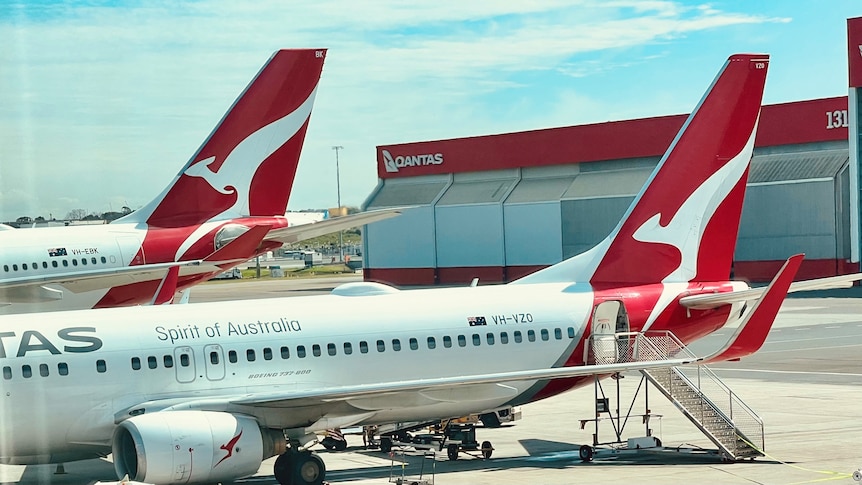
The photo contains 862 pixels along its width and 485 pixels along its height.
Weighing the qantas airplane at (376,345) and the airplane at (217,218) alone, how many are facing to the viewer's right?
0

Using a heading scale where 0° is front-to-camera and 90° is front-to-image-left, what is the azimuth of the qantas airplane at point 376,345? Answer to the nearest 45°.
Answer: approximately 45°

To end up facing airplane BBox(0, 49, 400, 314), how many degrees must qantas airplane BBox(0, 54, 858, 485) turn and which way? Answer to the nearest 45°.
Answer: approximately 90° to its right

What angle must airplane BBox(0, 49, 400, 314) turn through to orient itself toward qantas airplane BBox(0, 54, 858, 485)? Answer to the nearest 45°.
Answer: approximately 45° to its left

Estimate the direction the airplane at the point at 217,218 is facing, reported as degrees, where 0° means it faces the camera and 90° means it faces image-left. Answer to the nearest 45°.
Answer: approximately 45°

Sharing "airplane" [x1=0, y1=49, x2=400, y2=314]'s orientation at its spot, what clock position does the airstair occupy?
The airstair is roughly at 9 o'clock from the airplane.
